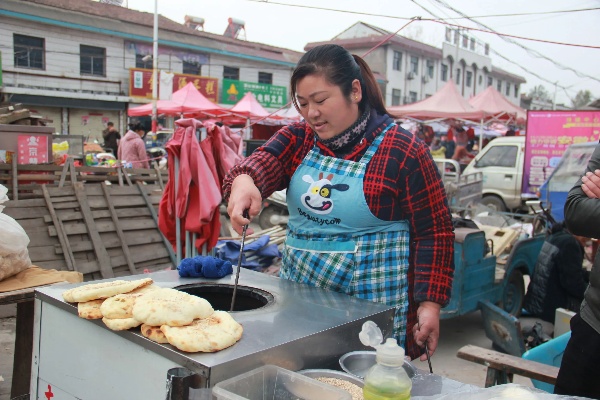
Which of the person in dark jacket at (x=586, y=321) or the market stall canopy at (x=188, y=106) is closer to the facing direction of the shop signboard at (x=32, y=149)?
the person in dark jacket

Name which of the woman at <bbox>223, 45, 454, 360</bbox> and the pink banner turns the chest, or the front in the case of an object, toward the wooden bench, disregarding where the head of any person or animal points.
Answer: the pink banner

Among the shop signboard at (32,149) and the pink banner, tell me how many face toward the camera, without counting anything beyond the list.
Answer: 2

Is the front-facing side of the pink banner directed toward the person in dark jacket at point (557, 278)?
yes

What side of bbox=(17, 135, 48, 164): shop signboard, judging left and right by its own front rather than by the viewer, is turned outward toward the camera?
front

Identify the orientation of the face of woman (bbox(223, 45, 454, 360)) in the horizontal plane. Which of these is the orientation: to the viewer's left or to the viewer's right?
to the viewer's left

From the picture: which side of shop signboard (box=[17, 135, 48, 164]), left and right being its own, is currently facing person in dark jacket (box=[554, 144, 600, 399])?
front

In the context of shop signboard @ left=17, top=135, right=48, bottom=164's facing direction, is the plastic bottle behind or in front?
in front

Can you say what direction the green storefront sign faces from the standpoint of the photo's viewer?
facing the viewer and to the right of the viewer

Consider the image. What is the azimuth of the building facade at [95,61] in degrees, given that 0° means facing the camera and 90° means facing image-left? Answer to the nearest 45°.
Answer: approximately 315°

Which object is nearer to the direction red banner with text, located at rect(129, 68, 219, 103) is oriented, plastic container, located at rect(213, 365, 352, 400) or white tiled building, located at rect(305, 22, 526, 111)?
the plastic container

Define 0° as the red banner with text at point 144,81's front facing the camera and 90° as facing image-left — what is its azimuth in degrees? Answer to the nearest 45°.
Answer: approximately 315°

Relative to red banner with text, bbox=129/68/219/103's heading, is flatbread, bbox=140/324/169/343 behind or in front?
in front

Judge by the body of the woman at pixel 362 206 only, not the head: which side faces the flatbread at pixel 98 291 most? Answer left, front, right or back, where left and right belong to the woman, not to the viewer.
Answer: front

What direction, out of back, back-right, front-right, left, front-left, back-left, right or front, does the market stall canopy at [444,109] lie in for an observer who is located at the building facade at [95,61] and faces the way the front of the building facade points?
front

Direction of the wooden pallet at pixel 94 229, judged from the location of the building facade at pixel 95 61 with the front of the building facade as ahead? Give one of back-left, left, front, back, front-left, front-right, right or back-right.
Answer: front-right

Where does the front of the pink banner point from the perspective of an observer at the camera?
facing the viewer

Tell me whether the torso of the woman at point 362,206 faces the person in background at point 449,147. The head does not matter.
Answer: no
